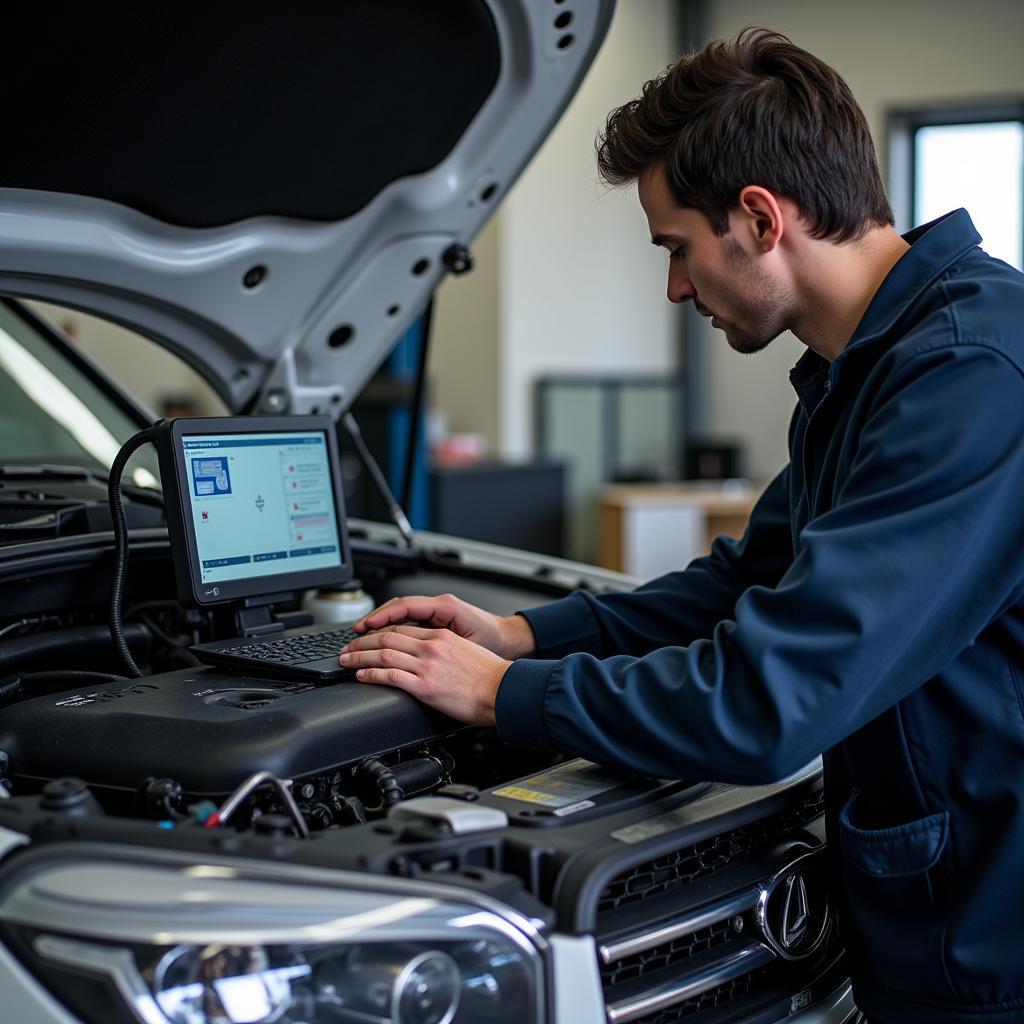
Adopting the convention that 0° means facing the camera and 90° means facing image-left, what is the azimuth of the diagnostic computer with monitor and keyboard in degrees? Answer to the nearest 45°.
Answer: approximately 315°

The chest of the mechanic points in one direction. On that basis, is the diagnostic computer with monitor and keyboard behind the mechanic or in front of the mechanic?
in front

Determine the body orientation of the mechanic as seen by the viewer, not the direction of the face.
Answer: to the viewer's left

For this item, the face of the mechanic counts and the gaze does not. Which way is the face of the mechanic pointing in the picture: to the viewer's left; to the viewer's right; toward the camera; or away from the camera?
to the viewer's left

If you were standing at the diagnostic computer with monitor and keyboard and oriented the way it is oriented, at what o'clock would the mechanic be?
The mechanic is roughly at 12 o'clock from the diagnostic computer with monitor and keyboard.

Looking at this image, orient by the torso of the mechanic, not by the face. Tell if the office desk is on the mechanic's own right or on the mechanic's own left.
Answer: on the mechanic's own right

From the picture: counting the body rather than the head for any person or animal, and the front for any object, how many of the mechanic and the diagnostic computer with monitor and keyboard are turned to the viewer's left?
1
